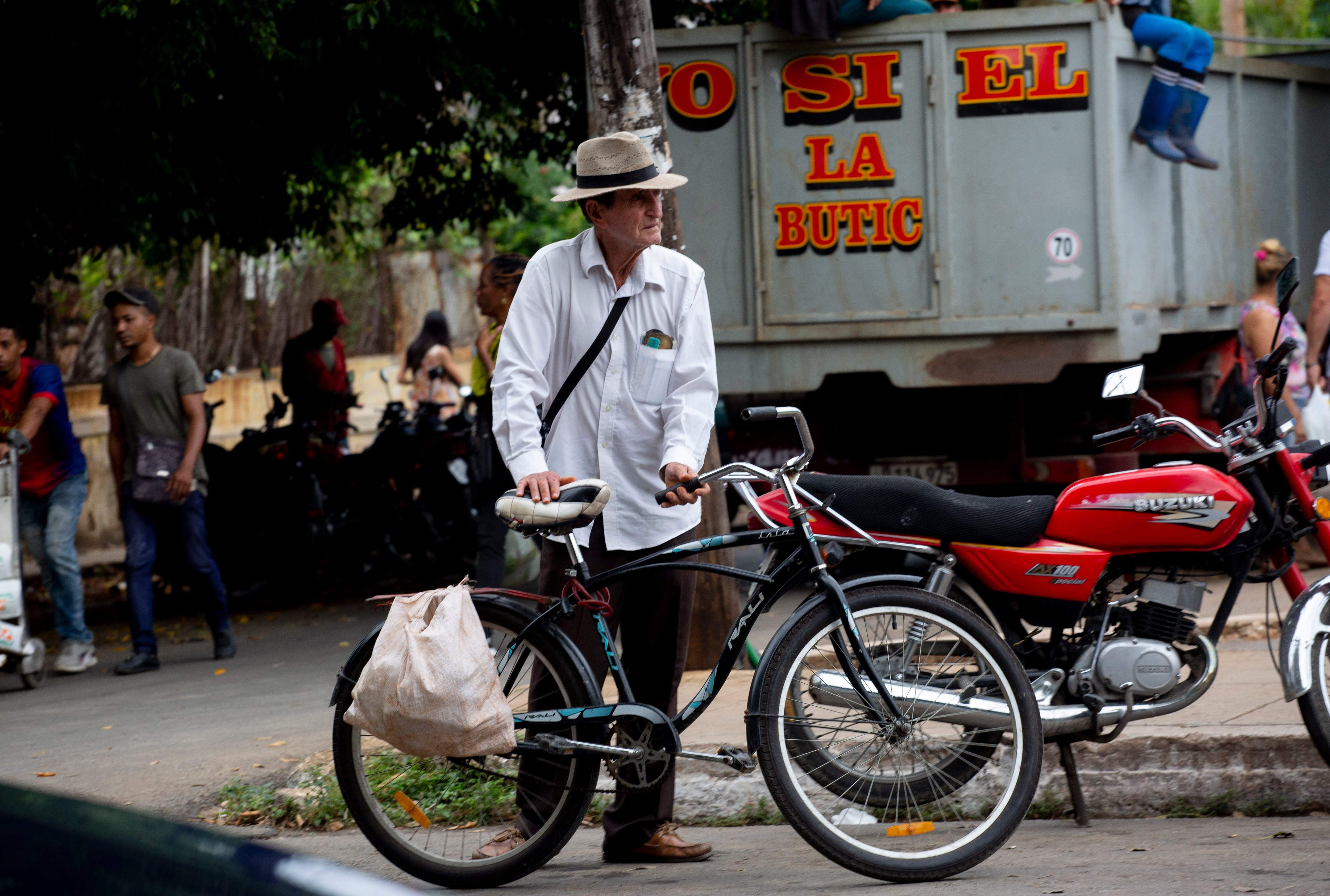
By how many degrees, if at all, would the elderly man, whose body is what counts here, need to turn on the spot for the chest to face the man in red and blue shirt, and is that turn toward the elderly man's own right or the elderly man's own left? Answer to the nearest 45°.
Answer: approximately 135° to the elderly man's own right

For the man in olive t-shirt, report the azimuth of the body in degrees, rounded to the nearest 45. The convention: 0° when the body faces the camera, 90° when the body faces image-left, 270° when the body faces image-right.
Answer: approximately 45°

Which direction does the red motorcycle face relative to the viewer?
to the viewer's right

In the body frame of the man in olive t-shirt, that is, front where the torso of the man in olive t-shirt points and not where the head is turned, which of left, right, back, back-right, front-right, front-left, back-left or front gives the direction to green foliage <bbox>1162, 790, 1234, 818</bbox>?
left

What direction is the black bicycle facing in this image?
to the viewer's right

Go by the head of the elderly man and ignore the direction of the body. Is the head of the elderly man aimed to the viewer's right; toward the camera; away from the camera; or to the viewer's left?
to the viewer's right

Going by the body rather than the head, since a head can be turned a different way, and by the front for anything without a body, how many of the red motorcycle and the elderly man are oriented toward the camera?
1

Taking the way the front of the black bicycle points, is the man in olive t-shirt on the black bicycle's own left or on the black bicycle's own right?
on the black bicycle's own left

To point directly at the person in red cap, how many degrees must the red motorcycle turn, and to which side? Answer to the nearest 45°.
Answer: approximately 135° to its left

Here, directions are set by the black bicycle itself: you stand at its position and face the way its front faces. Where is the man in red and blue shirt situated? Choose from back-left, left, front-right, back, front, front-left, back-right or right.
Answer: back-left

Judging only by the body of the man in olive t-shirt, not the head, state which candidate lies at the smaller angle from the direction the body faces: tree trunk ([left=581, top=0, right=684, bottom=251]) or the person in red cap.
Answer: the tree trunk

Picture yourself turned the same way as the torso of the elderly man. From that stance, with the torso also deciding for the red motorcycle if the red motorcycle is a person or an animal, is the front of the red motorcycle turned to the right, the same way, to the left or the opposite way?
to the left

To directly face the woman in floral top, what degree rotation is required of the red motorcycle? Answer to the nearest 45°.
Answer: approximately 90° to its left

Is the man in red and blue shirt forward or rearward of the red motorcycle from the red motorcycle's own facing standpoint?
rearward

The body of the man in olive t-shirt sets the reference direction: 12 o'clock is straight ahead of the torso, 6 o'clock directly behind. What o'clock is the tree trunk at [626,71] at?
The tree trunk is roughly at 9 o'clock from the man in olive t-shirt.
